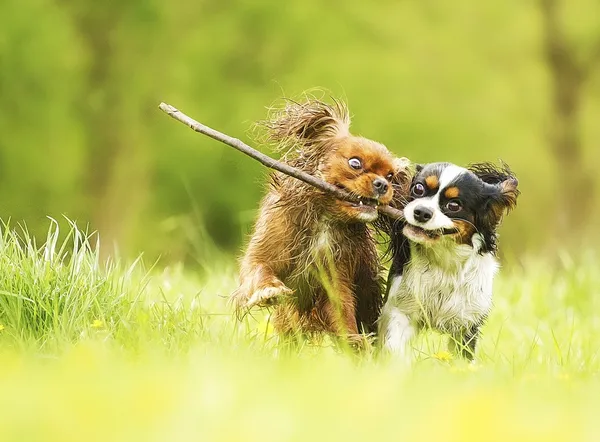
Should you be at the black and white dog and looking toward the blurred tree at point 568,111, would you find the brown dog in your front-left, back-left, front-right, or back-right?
back-left

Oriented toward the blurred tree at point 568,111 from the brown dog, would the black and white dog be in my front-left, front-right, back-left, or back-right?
front-right

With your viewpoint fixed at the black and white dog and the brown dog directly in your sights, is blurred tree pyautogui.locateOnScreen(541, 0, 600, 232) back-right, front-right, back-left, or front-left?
back-right

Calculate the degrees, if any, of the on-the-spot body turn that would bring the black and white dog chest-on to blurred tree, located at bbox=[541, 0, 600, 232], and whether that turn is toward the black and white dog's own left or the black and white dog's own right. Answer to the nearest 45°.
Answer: approximately 180°

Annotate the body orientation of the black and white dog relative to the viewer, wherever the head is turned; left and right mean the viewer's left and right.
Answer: facing the viewer

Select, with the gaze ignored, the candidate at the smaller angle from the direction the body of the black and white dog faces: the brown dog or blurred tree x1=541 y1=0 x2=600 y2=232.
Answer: the brown dog

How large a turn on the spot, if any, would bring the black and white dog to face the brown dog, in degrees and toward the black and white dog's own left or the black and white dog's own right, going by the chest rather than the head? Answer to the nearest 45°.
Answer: approximately 90° to the black and white dog's own right
